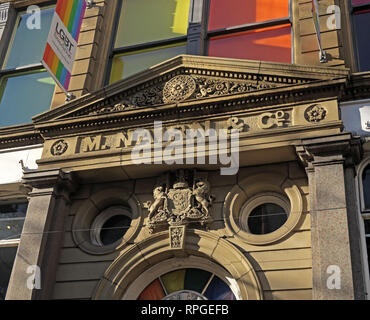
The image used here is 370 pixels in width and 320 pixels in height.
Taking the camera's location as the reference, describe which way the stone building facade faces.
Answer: facing the viewer
